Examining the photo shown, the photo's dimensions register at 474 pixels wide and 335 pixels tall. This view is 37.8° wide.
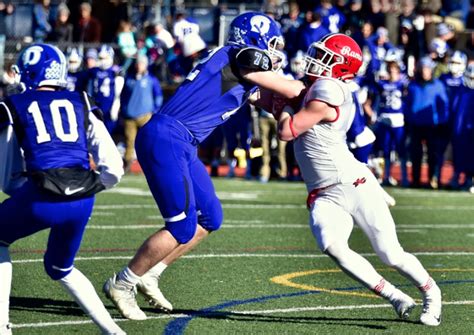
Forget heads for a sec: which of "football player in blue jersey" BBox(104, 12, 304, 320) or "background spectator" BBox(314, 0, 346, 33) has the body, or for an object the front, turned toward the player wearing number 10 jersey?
the background spectator

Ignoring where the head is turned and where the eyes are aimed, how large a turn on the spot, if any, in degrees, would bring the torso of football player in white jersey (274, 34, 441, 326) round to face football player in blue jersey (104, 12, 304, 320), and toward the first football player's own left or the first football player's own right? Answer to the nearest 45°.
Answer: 0° — they already face them

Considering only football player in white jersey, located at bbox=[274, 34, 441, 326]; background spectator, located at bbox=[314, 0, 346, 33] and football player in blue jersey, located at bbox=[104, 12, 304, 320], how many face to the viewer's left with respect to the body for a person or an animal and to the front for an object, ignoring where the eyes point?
1

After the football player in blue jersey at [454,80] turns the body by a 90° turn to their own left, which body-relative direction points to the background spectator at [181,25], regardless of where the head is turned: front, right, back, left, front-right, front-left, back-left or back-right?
back

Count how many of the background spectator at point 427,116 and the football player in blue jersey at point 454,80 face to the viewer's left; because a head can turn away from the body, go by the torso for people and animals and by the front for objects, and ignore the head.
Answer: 0

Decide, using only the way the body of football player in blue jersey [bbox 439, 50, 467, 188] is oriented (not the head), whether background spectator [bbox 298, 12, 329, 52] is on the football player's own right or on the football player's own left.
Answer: on the football player's own right

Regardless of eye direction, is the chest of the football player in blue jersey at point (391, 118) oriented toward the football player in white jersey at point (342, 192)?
yes

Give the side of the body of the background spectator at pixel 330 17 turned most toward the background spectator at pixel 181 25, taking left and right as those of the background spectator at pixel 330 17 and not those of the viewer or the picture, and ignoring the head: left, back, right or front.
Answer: right

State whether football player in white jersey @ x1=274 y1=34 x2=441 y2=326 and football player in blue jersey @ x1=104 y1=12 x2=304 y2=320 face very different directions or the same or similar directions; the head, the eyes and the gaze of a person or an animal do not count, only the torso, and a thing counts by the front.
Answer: very different directions

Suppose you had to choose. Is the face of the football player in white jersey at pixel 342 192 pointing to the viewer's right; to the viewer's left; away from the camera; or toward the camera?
to the viewer's left

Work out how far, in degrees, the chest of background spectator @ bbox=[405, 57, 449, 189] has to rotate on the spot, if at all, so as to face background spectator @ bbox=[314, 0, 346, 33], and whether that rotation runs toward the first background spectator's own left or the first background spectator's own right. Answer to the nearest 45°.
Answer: approximately 135° to the first background spectator's own right

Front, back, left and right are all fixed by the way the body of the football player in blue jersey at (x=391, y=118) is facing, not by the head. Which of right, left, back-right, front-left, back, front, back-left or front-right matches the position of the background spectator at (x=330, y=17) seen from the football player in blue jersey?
back-right

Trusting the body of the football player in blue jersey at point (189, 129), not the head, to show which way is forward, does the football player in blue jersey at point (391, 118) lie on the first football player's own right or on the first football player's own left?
on the first football player's own left

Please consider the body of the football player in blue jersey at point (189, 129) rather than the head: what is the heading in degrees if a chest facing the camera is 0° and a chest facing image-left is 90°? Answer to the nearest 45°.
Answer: approximately 270°
